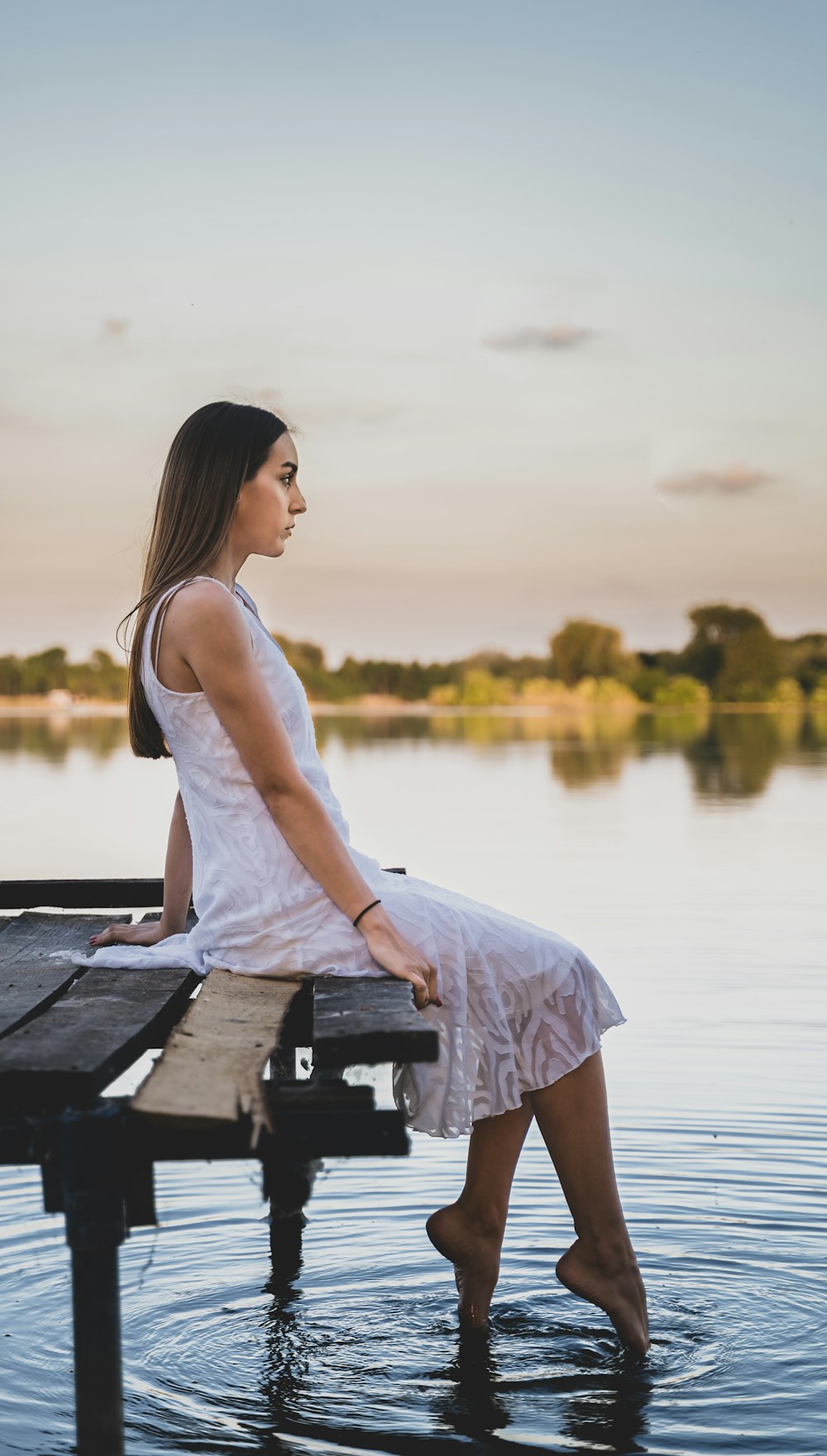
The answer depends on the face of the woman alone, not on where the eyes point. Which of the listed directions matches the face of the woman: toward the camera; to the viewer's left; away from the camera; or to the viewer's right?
to the viewer's right

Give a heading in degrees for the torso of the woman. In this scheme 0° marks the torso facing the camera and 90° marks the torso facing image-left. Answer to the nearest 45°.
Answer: approximately 270°
